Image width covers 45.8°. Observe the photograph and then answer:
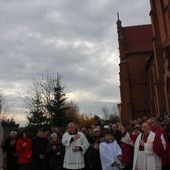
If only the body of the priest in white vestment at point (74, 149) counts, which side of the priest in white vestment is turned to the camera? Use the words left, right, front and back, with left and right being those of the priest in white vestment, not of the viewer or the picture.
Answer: front

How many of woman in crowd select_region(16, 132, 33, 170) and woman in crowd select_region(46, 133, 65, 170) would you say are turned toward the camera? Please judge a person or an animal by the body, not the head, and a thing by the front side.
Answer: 2

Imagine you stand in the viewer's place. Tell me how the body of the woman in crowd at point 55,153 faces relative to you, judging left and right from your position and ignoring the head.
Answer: facing the viewer

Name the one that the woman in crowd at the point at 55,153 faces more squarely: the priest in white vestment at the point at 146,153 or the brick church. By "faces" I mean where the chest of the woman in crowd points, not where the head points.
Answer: the priest in white vestment

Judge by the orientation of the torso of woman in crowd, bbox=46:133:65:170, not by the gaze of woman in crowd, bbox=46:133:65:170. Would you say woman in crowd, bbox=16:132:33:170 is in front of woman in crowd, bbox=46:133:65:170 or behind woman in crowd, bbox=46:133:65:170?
behind

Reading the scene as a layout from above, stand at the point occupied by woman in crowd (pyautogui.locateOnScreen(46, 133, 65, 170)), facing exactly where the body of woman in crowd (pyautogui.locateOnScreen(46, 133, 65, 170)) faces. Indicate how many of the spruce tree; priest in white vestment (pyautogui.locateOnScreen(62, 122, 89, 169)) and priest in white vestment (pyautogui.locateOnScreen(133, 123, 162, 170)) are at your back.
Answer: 1

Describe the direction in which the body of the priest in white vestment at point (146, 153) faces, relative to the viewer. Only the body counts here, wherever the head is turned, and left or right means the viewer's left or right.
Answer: facing the viewer and to the left of the viewer

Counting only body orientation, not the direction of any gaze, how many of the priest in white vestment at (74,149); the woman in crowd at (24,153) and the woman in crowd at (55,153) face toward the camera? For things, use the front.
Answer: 3

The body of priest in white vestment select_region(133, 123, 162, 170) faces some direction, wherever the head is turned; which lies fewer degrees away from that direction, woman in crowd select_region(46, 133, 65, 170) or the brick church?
the woman in crowd

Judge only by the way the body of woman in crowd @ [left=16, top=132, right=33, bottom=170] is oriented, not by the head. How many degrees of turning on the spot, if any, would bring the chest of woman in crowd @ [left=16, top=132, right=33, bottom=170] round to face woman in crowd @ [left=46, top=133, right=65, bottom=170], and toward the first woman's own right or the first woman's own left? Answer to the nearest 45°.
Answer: approximately 45° to the first woman's own left

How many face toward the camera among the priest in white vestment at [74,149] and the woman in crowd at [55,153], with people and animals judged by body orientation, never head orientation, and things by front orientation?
2

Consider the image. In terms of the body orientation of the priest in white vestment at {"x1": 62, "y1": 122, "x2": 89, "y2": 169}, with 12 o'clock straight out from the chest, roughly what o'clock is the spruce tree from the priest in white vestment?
The spruce tree is roughly at 6 o'clock from the priest in white vestment.
